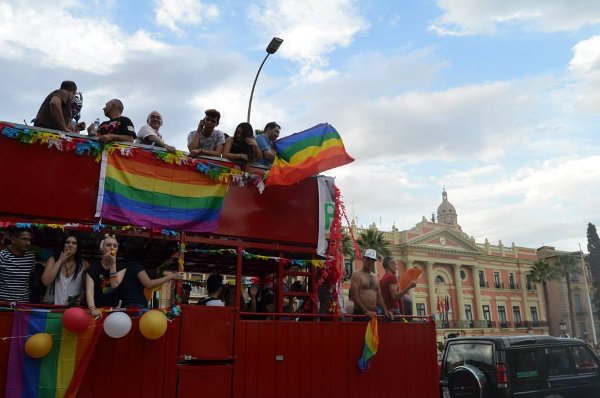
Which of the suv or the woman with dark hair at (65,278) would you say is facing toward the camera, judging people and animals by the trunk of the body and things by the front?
the woman with dark hair

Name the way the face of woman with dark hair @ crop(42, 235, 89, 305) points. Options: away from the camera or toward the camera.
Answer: toward the camera

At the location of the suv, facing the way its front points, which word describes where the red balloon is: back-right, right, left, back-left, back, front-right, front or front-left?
back

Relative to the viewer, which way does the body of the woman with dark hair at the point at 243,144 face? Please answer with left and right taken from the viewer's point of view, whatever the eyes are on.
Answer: facing the viewer

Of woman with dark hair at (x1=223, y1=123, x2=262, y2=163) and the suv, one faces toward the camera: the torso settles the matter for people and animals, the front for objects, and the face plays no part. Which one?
the woman with dark hair

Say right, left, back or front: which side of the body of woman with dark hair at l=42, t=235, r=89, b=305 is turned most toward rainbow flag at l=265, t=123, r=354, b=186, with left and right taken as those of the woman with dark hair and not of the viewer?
left

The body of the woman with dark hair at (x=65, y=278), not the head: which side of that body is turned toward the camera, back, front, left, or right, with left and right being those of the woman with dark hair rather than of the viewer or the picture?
front

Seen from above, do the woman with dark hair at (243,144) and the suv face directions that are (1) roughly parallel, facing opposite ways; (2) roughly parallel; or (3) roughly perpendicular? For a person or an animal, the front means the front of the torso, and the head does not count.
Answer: roughly perpendicular

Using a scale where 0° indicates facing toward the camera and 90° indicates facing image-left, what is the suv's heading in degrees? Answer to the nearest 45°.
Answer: approximately 225°

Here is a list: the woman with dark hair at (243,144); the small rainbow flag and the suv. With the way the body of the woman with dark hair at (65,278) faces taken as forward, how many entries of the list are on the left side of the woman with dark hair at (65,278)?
3

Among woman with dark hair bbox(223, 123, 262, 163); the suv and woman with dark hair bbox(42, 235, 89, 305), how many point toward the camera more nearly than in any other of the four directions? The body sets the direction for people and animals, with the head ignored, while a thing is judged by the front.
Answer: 2

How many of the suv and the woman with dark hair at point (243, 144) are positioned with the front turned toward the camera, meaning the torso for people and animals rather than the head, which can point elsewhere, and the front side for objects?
1
